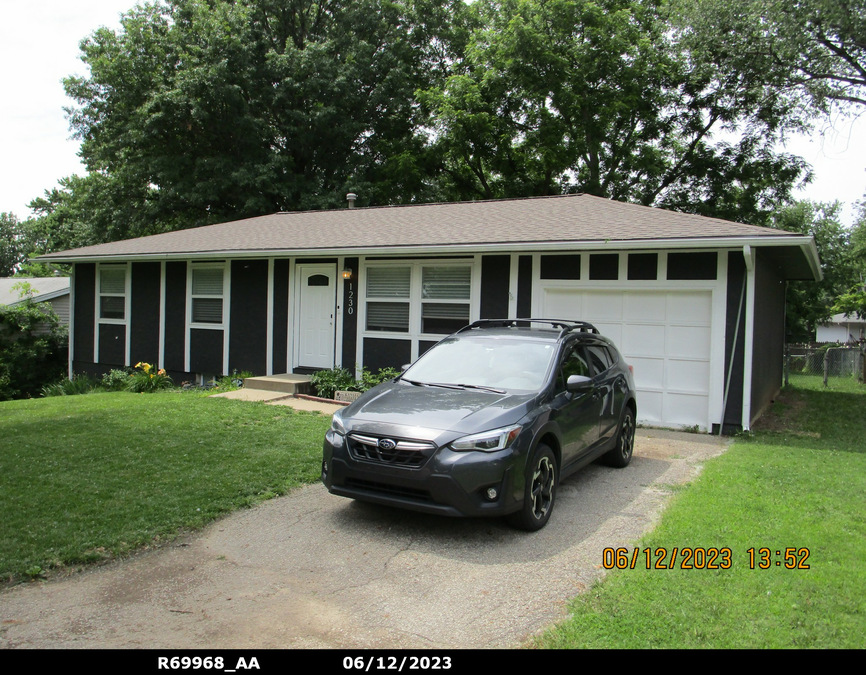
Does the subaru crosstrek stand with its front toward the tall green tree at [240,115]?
no

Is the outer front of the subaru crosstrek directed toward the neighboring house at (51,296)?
no

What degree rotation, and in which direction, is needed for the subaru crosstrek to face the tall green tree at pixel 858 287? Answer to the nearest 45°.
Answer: approximately 180°

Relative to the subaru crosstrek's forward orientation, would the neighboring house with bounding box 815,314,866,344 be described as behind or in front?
behind

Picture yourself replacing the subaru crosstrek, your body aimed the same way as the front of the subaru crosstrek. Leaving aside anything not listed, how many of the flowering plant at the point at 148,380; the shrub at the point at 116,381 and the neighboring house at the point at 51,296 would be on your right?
3

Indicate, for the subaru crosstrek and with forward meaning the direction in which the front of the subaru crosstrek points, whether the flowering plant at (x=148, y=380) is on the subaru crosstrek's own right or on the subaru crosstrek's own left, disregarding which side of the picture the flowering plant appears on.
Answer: on the subaru crosstrek's own right

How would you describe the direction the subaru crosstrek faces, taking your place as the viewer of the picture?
facing the viewer and to the left of the viewer

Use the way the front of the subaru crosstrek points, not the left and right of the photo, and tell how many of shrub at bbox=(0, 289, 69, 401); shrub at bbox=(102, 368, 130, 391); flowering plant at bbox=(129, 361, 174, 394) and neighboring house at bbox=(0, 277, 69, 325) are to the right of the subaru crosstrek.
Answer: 4

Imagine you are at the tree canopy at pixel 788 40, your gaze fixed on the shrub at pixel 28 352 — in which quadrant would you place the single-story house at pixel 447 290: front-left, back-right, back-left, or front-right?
front-left

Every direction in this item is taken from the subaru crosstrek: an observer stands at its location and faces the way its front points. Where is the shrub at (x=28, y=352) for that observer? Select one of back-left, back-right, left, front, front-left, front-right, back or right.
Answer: right

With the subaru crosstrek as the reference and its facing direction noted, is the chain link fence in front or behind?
behind

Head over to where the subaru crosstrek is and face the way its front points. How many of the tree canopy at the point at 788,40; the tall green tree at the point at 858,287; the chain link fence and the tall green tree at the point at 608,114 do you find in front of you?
0

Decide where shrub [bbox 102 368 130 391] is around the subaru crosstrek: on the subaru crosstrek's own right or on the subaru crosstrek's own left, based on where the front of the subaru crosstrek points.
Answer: on the subaru crosstrek's own right

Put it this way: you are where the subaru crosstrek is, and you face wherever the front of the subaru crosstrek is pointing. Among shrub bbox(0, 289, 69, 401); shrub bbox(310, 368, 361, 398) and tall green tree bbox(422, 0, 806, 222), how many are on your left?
0

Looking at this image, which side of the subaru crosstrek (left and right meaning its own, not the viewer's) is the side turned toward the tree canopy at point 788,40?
back
